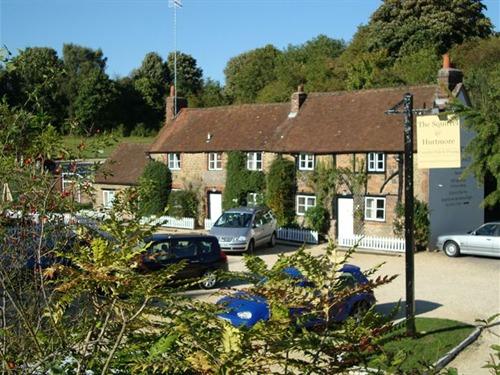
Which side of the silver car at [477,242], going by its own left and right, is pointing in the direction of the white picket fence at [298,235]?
front

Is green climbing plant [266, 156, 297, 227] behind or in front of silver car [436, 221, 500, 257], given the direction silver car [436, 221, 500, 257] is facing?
in front

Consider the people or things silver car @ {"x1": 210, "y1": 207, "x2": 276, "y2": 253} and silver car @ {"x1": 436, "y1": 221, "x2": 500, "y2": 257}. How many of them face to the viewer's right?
0

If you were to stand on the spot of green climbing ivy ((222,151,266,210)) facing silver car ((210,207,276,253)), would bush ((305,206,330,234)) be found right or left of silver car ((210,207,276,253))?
left

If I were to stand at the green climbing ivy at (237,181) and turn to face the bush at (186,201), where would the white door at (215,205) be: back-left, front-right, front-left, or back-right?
front-right

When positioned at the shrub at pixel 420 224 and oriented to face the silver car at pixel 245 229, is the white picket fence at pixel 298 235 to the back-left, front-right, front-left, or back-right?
front-right

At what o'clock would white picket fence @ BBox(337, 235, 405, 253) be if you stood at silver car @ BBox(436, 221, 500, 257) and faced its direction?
The white picket fence is roughly at 12 o'clock from the silver car.

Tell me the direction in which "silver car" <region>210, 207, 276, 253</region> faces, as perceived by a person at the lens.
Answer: facing the viewer and to the left of the viewer

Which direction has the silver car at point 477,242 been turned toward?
to the viewer's left

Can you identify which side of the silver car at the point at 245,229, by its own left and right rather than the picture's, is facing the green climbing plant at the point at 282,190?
back

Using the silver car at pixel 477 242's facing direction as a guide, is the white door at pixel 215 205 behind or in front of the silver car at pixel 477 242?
in front

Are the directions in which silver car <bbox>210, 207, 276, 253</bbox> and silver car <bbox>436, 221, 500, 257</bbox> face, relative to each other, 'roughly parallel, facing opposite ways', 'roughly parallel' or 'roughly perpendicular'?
roughly perpendicular

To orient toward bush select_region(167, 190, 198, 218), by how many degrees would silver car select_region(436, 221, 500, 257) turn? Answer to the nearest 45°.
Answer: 0° — it already faces it

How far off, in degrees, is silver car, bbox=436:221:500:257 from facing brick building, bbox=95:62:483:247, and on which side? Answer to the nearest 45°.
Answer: approximately 45° to its right
